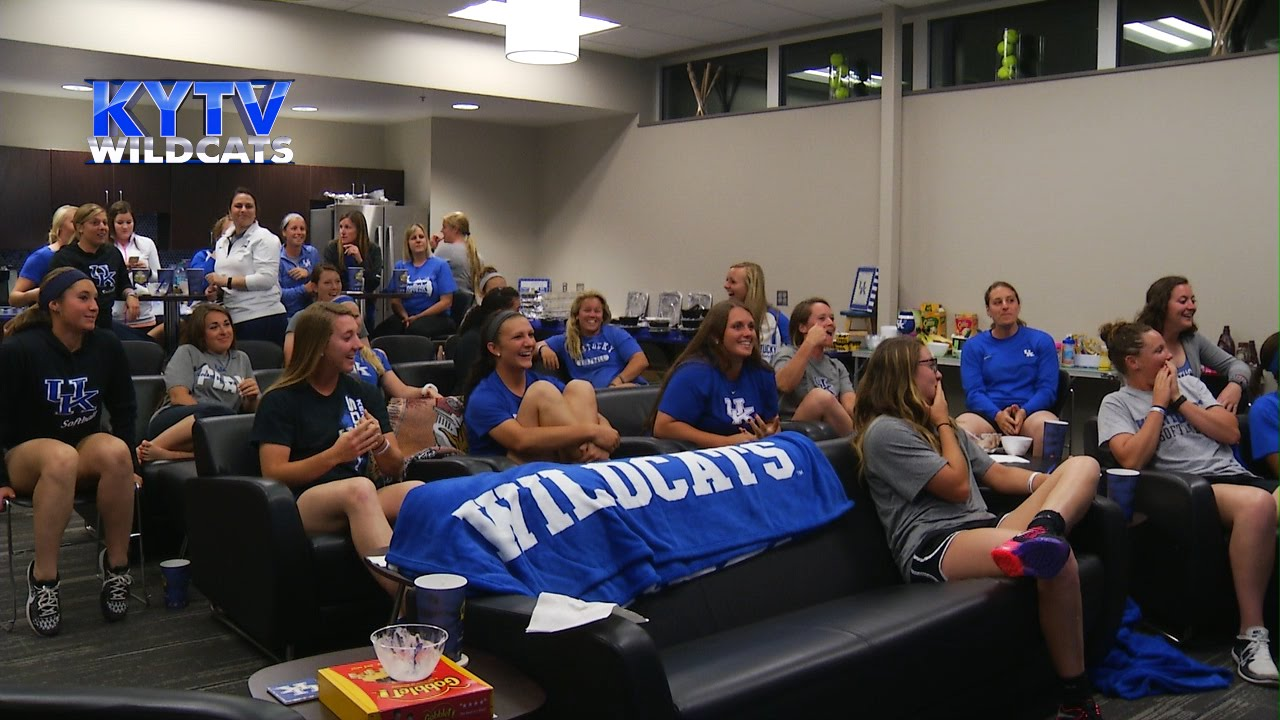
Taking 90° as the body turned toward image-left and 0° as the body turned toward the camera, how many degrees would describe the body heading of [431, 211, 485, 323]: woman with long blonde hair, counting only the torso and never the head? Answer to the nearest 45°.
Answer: approximately 90°

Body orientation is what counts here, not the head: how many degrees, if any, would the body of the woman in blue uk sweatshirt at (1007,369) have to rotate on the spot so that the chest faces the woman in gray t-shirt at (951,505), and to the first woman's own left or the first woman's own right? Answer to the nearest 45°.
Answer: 0° — they already face them

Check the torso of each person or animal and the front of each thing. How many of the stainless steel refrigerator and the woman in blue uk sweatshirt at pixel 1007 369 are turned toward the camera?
2

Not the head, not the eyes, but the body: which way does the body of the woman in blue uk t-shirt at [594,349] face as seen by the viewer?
toward the camera

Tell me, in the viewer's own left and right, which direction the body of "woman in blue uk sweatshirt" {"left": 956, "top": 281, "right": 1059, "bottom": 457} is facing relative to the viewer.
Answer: facing the viewer

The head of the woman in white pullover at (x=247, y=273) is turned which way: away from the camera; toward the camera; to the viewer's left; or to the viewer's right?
toward the camera

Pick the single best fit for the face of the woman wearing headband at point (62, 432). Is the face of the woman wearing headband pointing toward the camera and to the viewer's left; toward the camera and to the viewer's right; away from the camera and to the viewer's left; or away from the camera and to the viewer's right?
toward the camera and to the viewer's right

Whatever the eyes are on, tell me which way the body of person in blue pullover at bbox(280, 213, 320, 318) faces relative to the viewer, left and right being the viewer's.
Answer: facing the viewer and to the right of the viewer

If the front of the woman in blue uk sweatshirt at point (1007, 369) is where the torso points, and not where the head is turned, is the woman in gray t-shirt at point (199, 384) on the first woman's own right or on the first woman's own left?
on the first woman's own right

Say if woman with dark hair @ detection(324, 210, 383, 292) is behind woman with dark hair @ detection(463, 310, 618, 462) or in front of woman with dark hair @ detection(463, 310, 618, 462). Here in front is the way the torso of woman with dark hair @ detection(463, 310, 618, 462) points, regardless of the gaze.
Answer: behind

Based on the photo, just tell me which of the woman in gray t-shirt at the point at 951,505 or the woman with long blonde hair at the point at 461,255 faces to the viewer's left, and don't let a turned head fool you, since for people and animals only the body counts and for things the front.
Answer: the woman with long blonde hair

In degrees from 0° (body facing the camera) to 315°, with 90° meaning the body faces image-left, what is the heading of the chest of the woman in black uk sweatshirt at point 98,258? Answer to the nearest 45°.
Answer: approximately 315°

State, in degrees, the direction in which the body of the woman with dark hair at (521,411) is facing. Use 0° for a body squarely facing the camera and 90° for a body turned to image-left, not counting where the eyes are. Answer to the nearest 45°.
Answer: approximately 315°

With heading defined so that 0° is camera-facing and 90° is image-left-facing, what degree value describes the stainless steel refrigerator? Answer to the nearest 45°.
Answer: approximately 0°
